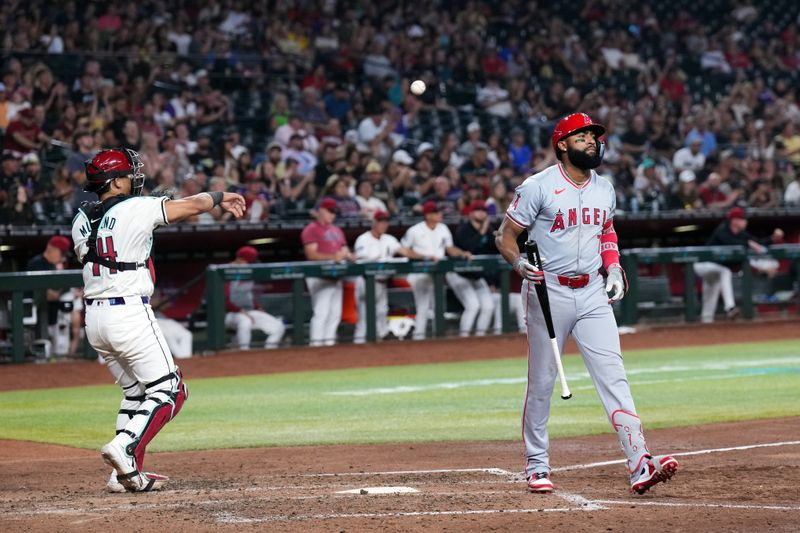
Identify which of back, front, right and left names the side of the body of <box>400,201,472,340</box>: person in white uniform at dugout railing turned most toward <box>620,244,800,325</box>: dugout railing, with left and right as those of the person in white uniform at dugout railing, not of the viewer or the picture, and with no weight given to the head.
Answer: left

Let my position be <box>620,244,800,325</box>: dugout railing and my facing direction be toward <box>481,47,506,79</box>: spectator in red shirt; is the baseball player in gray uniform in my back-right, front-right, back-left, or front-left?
back-left

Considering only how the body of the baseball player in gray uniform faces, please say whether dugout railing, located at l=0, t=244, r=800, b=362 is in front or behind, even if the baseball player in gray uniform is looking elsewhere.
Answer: behind

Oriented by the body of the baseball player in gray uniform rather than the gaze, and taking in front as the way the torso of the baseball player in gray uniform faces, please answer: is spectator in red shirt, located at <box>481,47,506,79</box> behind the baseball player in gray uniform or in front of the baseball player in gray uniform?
behind

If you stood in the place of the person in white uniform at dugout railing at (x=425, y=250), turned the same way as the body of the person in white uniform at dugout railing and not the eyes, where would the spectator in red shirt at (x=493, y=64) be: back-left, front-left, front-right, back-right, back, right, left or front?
back-left

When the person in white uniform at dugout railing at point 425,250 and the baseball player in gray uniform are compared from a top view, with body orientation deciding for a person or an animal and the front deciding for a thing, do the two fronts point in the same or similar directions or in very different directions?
same or similar directions

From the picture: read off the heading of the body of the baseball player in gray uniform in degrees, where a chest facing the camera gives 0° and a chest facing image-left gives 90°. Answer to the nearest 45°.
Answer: approximately 315°

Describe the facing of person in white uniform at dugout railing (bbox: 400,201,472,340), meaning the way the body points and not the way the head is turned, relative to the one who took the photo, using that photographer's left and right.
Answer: facing the viewer and to the right of the viewer

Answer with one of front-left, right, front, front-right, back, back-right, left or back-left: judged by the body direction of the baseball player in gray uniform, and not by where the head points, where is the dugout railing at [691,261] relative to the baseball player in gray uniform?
back-left

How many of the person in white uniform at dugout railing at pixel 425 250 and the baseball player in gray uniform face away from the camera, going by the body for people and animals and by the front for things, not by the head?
0

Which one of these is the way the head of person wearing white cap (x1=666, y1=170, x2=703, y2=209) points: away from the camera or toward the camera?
toward the camera
